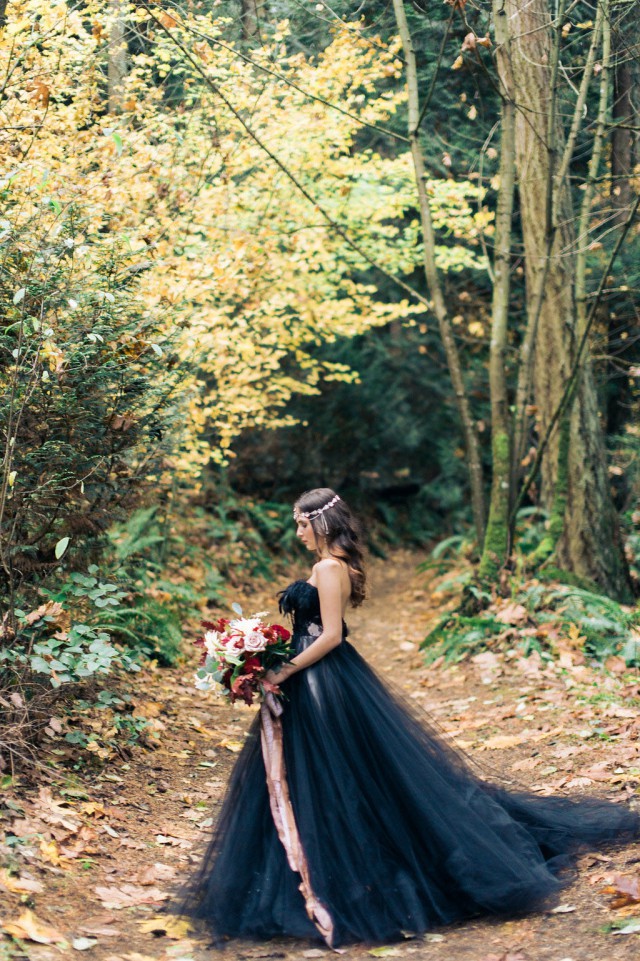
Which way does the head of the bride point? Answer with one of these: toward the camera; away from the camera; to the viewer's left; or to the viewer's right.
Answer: to the viewer's left

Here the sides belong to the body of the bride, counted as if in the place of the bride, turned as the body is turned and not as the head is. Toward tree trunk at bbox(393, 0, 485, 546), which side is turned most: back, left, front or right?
right

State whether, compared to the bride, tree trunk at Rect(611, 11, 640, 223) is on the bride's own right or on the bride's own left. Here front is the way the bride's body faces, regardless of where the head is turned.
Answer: on the bride's own right

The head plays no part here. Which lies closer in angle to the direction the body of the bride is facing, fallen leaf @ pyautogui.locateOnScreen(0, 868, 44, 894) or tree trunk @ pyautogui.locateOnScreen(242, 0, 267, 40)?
the fallen leaf

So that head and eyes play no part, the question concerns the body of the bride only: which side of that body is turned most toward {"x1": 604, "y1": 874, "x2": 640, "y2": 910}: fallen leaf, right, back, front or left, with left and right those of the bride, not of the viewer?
back

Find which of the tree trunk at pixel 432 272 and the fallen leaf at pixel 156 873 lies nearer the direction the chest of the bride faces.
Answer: the fallen leaf

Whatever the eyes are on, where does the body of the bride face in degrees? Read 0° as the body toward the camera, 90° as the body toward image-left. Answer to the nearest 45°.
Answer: approximately 90°

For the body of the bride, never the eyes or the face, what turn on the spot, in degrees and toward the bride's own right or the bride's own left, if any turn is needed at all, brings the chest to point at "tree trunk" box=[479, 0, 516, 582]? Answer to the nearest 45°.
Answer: approximately 90° to the bride's own right
